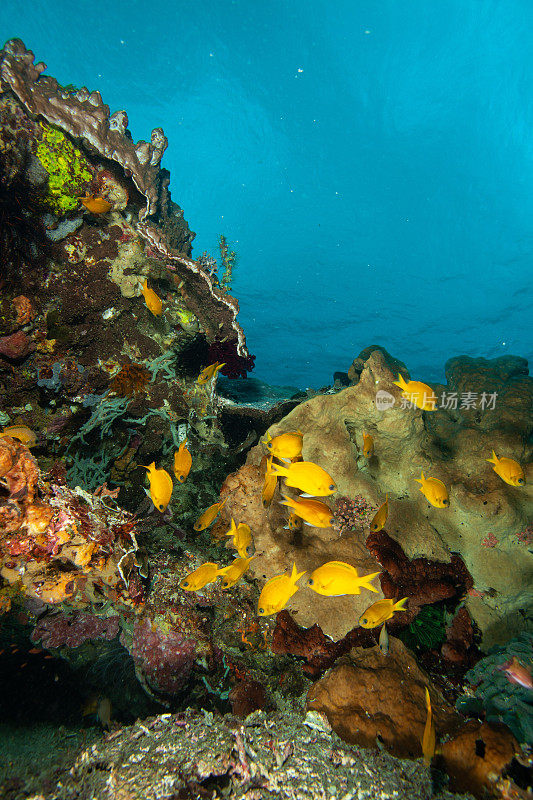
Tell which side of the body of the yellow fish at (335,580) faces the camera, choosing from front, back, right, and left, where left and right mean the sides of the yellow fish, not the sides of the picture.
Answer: left

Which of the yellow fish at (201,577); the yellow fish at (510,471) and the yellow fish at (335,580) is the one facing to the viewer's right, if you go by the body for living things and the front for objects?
the yellow fish at (510,471)

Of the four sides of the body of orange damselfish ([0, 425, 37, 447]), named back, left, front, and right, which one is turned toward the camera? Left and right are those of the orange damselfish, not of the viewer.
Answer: right

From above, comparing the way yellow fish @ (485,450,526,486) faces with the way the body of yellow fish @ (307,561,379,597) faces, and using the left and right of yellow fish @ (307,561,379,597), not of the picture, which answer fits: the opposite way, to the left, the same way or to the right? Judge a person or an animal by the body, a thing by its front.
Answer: the opposite way

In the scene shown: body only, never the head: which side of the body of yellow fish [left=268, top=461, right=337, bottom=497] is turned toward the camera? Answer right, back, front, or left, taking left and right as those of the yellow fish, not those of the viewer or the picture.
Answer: right

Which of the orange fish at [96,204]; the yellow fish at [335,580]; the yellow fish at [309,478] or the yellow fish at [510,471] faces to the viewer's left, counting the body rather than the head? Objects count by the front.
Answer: the yellow fish at [335,580]

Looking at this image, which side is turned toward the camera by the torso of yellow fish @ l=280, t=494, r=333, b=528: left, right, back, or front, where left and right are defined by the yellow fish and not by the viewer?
right

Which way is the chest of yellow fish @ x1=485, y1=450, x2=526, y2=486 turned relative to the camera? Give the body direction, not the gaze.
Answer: to the viewer's right

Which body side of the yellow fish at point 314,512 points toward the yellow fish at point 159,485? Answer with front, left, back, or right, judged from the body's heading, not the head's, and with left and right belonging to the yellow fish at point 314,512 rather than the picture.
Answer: back
